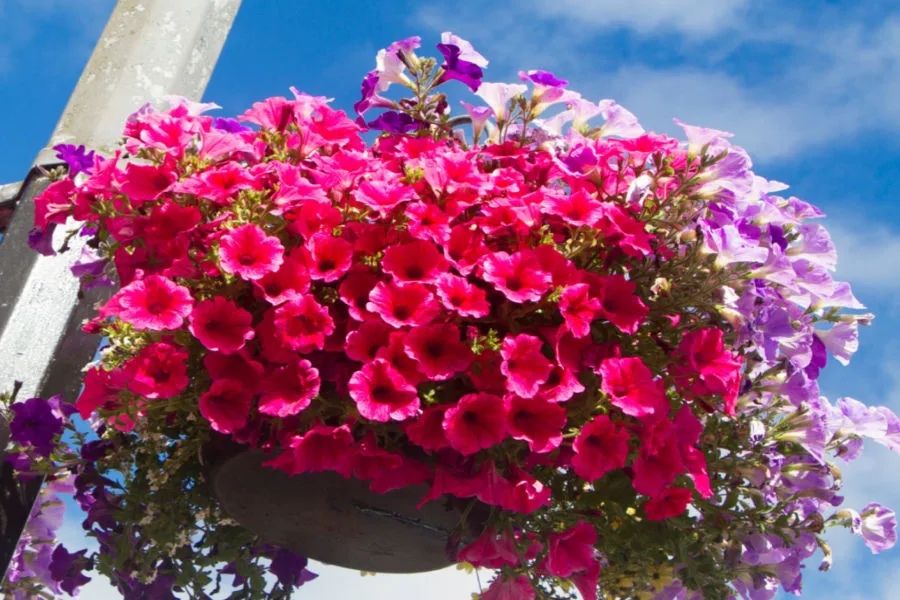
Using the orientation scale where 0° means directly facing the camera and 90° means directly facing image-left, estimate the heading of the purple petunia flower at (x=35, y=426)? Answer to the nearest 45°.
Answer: approximately 0°

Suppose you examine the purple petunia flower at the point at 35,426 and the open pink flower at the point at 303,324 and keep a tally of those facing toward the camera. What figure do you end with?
2

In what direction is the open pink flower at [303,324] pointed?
toward the camera
